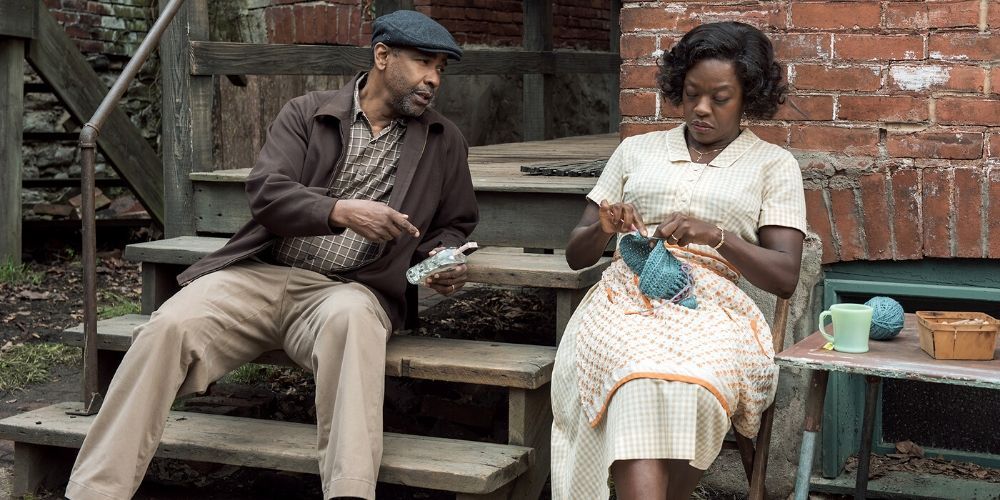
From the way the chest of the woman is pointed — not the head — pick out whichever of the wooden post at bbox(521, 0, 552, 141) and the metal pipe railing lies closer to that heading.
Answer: the metal pipe railing

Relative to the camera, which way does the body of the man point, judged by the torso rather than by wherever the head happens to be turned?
toward the camera

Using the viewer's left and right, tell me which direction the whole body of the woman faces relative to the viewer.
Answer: facing the viewer and to the left of the viewer

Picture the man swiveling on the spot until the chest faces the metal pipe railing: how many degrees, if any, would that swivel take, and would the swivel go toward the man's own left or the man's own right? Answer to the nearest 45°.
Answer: approximately 135° to the man's own right

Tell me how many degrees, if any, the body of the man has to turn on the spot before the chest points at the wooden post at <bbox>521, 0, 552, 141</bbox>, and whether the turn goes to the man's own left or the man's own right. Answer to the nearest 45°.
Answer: approximately 180°

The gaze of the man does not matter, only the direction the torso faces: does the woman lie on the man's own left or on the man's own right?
on the man's own left

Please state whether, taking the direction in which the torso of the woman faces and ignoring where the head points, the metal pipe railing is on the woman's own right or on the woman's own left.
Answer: on the woman's own right

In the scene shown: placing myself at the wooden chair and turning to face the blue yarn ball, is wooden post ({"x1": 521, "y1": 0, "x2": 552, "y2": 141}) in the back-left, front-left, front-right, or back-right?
back-left

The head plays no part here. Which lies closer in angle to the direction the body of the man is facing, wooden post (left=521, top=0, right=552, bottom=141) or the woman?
the woman

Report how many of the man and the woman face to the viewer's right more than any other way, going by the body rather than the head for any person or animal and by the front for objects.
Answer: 0

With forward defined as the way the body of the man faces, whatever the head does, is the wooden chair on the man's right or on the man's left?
on the man's left
